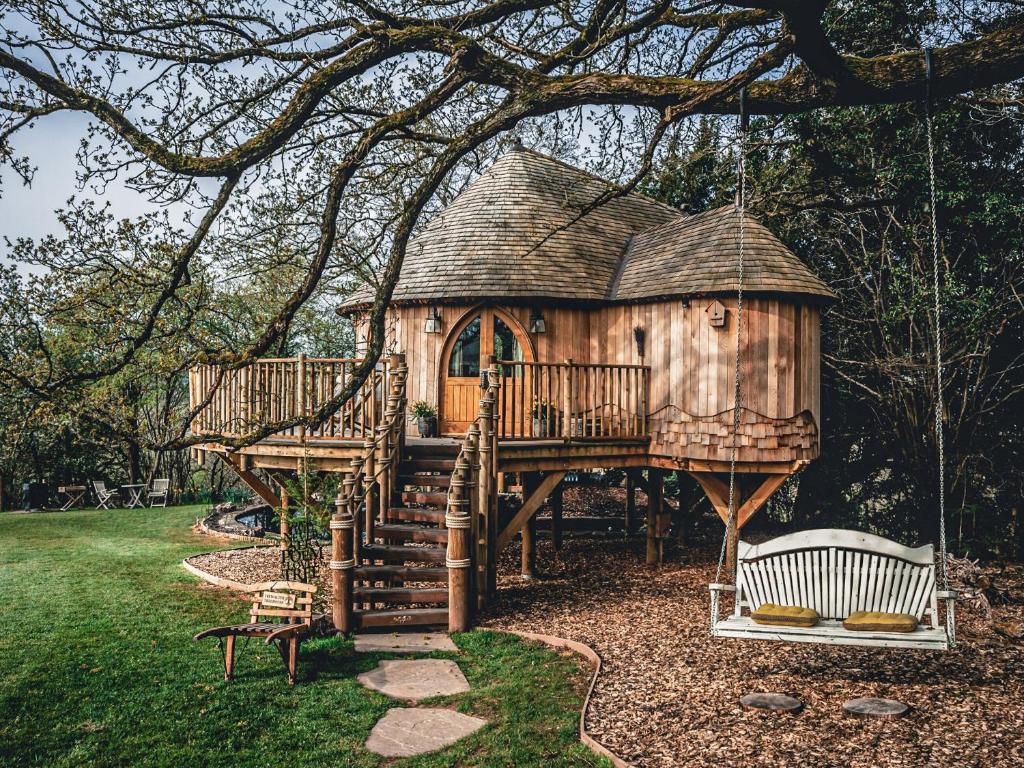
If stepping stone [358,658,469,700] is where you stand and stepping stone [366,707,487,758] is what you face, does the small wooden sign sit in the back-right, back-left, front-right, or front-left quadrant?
back-right

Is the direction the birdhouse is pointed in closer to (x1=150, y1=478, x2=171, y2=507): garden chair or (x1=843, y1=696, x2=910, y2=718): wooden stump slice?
the wooden stump slice

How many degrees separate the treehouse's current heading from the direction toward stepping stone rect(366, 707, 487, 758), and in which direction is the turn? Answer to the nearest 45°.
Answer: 0° — it already faces it

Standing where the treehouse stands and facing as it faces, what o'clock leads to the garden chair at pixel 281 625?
The garden chair is roughly at 1 o'clock from the treehouse.

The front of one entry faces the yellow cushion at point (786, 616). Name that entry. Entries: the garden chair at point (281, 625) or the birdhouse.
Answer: the birdhouse

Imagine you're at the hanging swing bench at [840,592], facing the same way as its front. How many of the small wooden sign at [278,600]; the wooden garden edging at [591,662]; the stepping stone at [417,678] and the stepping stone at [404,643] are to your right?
4

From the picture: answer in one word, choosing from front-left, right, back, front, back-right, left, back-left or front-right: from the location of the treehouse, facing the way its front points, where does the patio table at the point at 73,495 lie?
back-right
